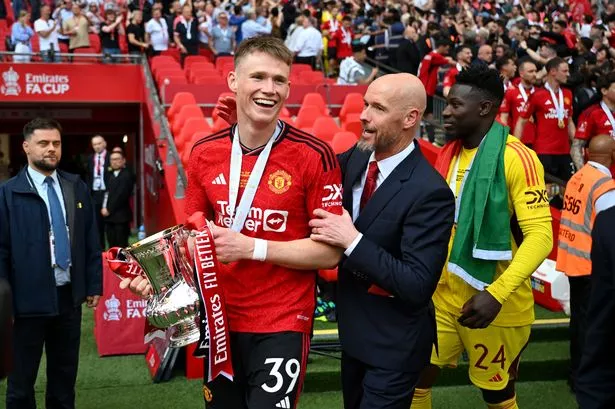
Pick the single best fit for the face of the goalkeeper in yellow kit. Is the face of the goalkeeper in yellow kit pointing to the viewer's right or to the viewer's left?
to the viewer's left

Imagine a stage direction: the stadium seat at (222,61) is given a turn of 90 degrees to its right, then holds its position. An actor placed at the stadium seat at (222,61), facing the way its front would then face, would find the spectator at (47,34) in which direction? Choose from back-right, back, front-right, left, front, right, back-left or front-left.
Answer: front

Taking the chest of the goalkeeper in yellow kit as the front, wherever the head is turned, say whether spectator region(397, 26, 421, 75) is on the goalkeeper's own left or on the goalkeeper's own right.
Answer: on the goalkeeper's own right

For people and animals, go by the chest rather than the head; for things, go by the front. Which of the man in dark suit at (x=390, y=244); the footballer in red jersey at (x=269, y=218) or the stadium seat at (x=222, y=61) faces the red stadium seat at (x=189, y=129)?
the stadium seat

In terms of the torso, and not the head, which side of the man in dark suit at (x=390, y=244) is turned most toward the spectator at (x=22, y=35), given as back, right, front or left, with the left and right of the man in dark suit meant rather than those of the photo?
right

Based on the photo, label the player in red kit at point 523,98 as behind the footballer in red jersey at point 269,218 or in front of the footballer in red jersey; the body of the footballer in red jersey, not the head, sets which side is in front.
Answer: behind

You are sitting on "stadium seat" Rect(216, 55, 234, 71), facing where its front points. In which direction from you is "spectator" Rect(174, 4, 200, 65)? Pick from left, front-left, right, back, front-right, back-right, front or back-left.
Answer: back-right

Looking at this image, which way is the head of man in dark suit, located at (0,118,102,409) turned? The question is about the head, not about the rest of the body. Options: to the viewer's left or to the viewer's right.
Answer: to the viewer's right

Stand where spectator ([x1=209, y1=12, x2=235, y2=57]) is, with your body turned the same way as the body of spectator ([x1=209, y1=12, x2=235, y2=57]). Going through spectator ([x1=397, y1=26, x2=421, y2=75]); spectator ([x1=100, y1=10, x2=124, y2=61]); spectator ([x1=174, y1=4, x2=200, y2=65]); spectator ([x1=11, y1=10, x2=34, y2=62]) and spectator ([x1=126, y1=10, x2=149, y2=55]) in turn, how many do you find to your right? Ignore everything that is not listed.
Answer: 4

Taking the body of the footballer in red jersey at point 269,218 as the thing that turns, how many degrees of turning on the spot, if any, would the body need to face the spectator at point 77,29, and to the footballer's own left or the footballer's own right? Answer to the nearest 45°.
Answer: approximately 180°

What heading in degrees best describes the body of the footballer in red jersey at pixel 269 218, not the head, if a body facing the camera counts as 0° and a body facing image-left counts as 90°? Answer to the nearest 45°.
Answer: approximately 0°

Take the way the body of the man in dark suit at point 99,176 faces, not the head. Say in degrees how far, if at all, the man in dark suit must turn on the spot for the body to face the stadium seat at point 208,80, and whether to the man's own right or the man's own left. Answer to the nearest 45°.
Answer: approximately 135° to the man's own left

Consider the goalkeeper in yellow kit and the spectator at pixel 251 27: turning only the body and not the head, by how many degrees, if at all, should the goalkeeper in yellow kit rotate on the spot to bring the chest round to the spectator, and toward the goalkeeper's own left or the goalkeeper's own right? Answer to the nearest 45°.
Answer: approximately 90° to the goalkeeper's own right
